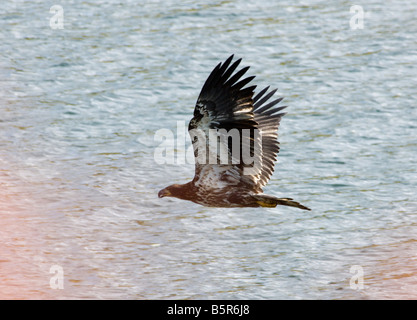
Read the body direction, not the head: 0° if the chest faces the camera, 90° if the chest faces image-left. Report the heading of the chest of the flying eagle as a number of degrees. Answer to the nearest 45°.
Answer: approximately 90°
